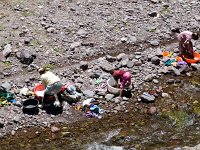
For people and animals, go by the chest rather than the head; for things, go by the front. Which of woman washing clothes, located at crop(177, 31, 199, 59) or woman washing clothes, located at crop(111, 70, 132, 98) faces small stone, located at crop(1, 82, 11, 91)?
woman washing clothes, located at crop(111, 70, 132, 98)

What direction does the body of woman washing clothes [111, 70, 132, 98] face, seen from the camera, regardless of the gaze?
to the viewer's left

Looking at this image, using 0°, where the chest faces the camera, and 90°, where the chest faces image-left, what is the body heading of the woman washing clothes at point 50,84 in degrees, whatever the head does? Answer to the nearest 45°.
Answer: approximately 135°

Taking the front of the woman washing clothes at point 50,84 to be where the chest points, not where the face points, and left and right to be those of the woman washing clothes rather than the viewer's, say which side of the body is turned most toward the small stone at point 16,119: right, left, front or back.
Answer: left

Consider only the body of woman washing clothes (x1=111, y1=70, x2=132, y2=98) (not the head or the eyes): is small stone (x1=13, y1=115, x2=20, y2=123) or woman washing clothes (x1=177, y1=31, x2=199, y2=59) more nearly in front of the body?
the small stone

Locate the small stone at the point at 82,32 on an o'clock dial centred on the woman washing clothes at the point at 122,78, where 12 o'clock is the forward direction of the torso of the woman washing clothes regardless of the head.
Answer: The small stone is roughly at 2 o'clock from the woman washing clothes.
